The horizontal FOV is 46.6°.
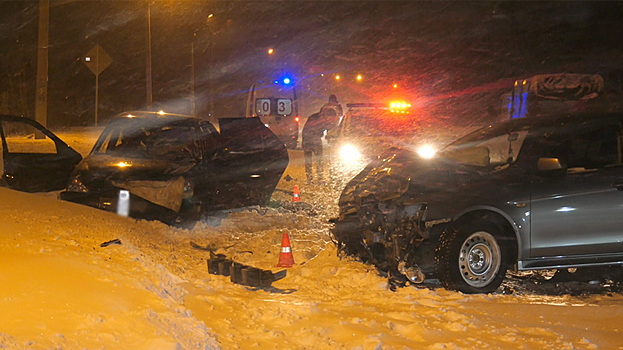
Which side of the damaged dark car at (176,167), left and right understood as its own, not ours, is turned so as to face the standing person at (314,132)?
back

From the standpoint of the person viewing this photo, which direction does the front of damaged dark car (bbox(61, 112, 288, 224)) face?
facing the viewer and to the left of the viewer

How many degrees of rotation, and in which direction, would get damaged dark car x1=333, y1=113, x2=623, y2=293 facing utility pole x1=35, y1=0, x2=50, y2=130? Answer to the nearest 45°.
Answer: approximately 90° to its right

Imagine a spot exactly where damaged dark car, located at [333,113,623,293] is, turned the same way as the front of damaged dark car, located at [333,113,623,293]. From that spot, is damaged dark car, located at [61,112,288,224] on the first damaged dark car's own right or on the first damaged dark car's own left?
on the first damaged dark car's own right

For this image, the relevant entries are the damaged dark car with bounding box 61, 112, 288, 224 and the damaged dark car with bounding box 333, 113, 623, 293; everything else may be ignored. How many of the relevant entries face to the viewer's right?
0

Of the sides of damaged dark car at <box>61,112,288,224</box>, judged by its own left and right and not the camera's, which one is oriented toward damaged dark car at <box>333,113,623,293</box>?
left

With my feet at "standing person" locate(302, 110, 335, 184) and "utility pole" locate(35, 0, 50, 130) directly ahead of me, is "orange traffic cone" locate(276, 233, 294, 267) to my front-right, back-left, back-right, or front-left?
back-left

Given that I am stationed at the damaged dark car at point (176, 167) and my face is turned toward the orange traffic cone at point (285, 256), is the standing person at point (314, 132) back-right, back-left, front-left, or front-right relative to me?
back-left
